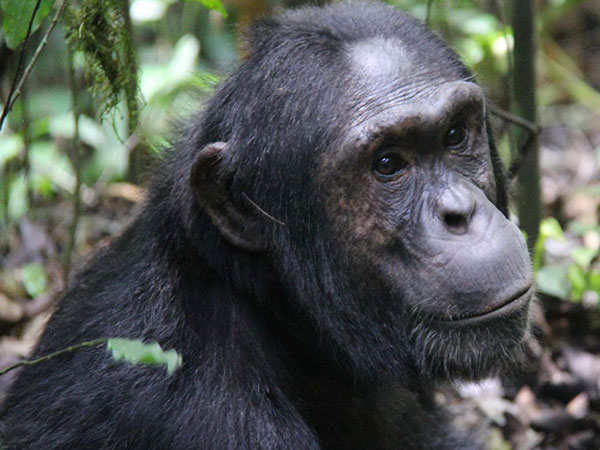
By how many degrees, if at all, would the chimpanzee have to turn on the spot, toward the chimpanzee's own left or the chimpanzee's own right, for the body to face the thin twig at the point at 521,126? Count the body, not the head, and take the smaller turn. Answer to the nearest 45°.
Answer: approximately 90° to the chimpanzee's own left

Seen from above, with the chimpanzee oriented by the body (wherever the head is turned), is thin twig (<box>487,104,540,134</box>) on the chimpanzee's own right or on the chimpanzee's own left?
on the chimpanzee's own left

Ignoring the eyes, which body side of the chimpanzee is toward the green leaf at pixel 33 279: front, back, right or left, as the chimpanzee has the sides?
back

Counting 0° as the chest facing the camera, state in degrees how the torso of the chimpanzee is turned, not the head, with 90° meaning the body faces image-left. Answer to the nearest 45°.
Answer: approximately 315°

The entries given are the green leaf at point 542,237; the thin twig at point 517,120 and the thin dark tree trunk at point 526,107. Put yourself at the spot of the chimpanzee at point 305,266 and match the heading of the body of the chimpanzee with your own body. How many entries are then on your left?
3

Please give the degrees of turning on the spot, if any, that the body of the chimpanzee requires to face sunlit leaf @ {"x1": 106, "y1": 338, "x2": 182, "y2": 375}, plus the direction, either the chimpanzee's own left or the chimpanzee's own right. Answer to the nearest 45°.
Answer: approximately 90° to the chimpanzee's own right
